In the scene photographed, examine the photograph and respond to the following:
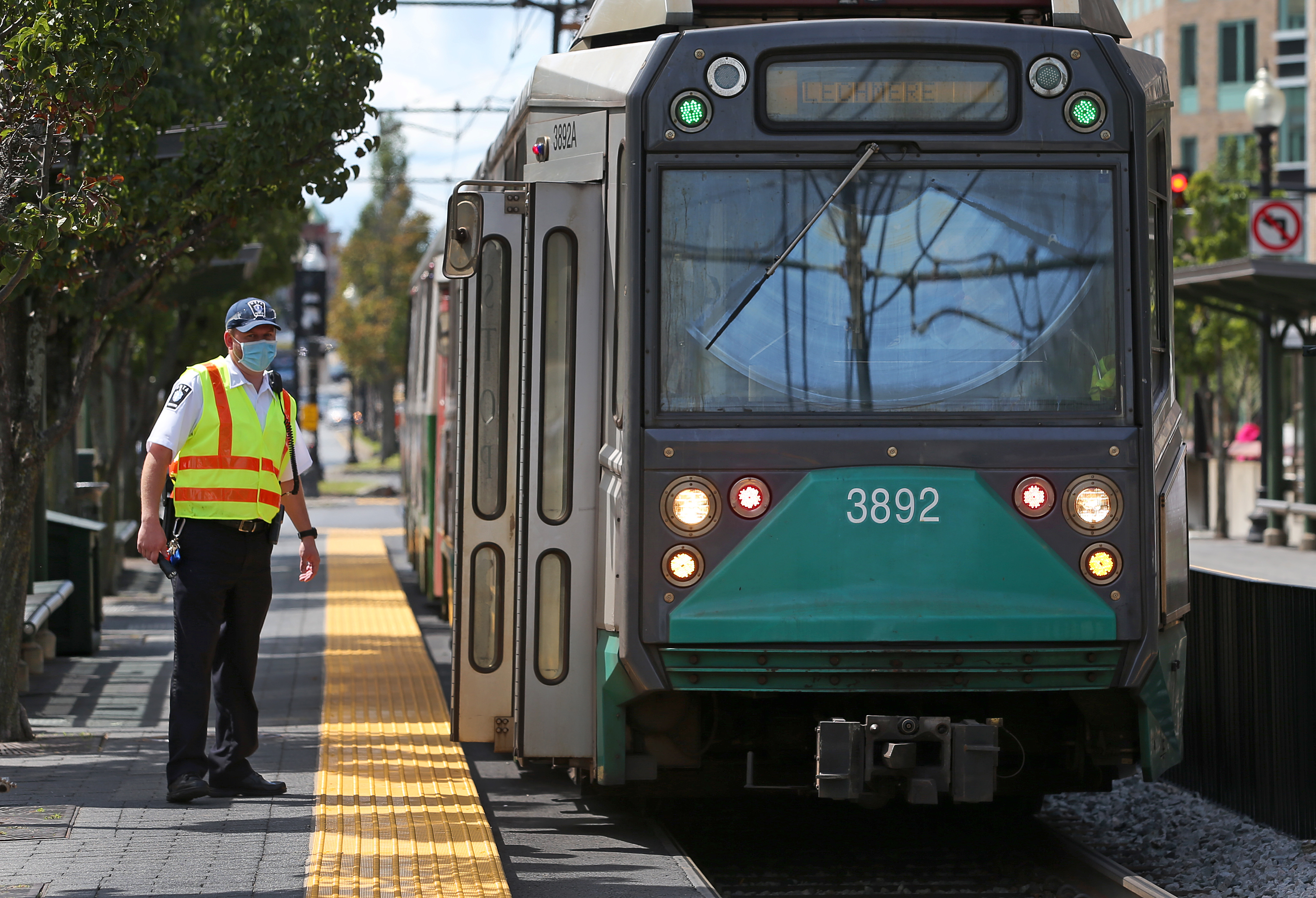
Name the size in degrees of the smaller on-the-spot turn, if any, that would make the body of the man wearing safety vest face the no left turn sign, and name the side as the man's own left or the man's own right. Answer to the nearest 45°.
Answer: approximately 90° to the man's own left

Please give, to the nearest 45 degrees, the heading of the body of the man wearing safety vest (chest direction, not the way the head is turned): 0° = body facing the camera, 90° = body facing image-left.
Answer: approximately 315°

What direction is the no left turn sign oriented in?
toward the camera

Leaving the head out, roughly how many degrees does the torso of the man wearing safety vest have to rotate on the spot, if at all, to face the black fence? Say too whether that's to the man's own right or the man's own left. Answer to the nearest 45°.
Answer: approximately 45° to the man's own left

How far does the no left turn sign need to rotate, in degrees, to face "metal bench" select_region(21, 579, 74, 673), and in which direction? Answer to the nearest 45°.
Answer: approximately 45° to its right

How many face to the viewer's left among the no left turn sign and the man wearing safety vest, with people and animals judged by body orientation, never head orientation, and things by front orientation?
0

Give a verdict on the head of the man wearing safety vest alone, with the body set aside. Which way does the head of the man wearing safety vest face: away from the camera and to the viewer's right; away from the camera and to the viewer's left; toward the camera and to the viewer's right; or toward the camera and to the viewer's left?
toward the camera and to the viewer's right

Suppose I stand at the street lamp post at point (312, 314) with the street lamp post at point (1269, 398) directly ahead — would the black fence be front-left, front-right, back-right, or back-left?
front-right

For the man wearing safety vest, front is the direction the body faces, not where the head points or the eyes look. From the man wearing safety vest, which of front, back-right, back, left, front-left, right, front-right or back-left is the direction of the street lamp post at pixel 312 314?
back-left

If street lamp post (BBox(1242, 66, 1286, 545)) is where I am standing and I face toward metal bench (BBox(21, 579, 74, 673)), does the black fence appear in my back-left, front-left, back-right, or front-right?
front-left

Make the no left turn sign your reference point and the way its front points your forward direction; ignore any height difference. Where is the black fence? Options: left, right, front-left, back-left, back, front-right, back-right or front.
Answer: front
